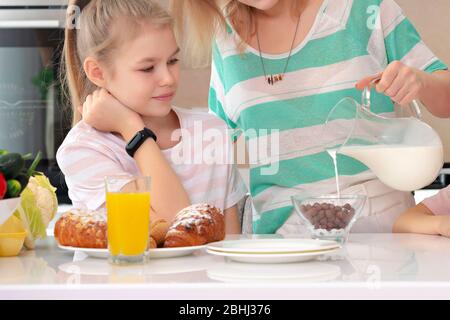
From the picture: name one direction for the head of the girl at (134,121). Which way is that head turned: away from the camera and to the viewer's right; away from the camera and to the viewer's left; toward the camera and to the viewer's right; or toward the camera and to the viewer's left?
toward the camera and to the viewer's right

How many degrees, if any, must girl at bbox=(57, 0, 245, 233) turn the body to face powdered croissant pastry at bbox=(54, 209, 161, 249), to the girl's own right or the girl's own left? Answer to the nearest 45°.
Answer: approximately 45° to the girl's own right

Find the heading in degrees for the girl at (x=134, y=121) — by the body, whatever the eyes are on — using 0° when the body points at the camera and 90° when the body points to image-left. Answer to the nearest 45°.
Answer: approximately 315°

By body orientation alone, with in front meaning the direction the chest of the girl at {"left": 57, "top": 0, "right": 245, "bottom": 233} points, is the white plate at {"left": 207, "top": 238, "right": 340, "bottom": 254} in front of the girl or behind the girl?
in front
